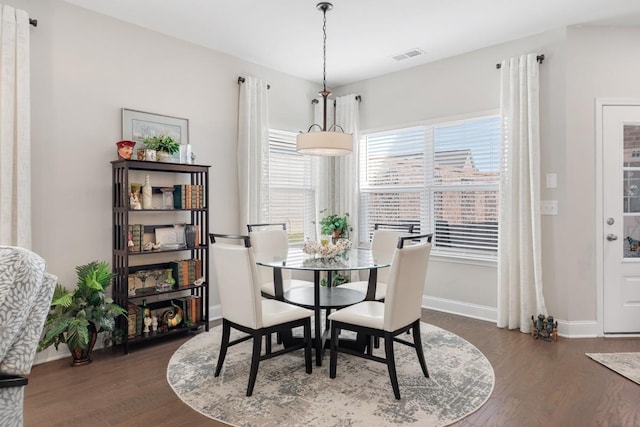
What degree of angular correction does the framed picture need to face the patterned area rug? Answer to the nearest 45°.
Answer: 0° — it already faces it

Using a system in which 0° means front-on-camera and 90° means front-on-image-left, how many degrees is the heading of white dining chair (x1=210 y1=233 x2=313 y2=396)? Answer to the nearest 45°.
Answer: approximately 225°

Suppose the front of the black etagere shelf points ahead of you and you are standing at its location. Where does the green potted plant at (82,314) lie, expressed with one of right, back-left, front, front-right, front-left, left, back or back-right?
right

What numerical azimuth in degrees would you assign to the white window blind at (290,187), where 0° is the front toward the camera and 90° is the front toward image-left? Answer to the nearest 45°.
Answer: approximately 315°

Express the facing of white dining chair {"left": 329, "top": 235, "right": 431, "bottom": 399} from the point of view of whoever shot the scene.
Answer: facing away from the viewer and to the left of the viewer
